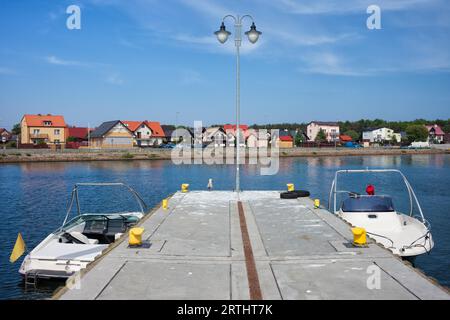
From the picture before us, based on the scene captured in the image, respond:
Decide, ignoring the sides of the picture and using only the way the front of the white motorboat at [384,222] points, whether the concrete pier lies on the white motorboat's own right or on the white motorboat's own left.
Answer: on the white motorboat's own right

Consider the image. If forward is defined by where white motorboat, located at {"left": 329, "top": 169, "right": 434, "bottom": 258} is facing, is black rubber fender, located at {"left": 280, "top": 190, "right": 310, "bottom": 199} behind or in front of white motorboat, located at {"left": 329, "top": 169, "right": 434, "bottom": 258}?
behind

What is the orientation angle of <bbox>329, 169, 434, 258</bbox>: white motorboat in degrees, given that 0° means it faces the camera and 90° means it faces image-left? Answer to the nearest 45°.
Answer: approximately 315°
